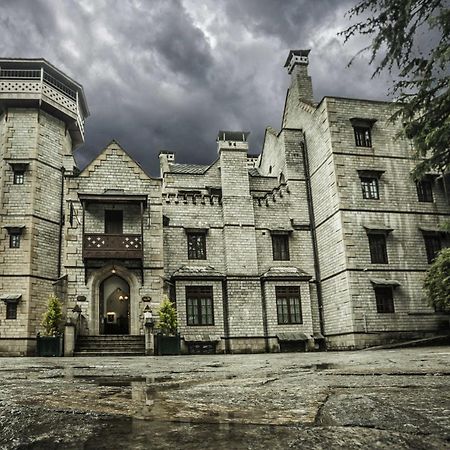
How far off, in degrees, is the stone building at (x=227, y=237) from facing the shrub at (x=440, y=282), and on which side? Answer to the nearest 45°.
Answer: approximately 90° to its left

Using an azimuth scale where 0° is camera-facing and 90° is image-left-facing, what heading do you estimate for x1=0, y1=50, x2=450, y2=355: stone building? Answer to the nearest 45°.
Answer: approximately 0°
